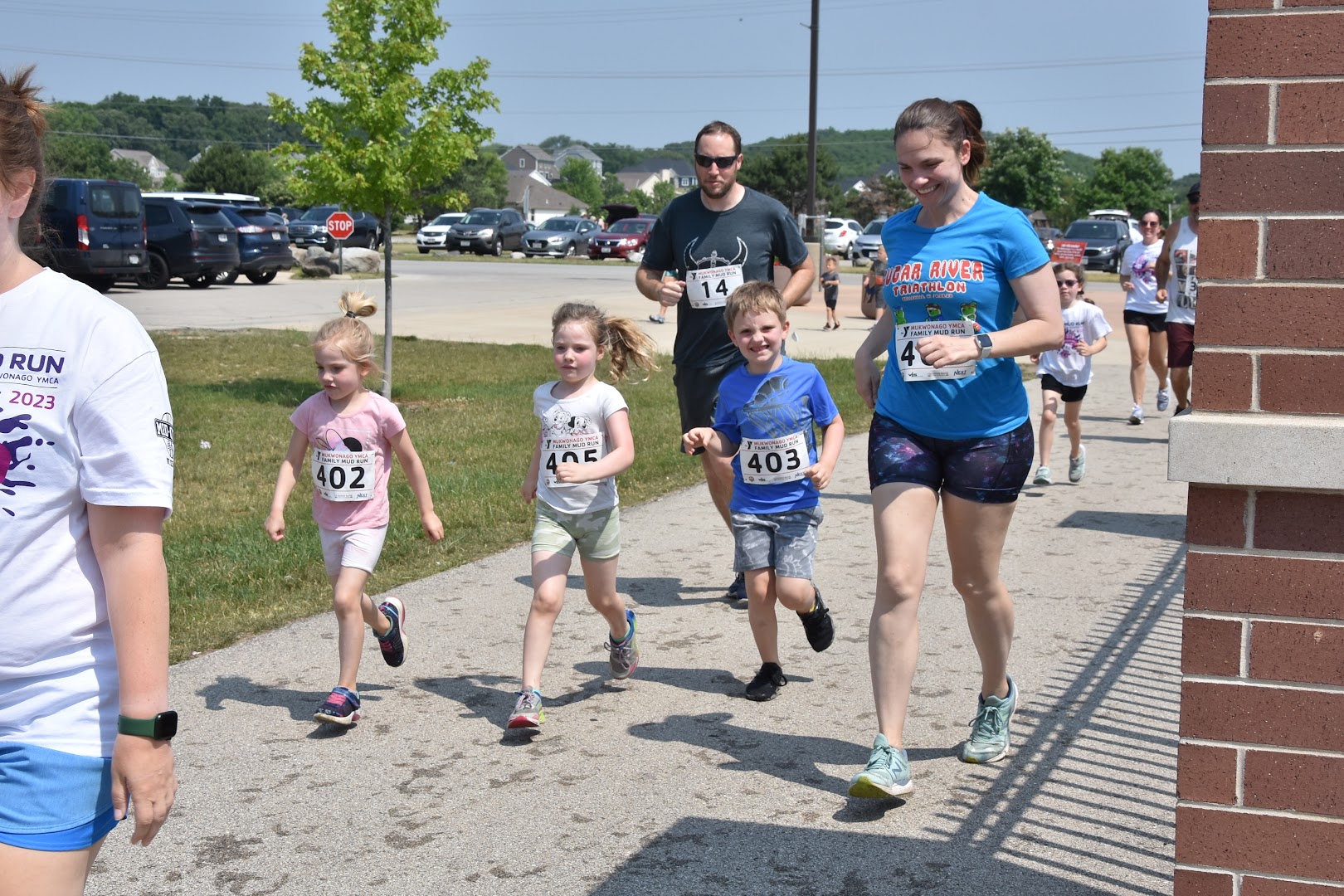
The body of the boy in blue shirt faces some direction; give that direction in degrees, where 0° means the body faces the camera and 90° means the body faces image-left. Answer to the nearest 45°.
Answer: approximately 0°

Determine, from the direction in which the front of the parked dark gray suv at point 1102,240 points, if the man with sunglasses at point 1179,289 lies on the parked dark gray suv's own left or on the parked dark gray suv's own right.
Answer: on the parked dark gray suv's own left

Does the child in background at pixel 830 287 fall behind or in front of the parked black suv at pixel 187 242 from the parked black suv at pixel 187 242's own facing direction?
behind

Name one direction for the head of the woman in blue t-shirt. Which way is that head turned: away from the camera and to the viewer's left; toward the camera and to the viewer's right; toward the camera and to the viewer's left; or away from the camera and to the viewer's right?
toward the camera and to the viewer's left

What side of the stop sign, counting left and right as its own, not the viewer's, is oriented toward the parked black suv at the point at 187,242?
right

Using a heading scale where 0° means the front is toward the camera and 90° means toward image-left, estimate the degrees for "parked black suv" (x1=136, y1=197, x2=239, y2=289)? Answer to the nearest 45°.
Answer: approximately 135°

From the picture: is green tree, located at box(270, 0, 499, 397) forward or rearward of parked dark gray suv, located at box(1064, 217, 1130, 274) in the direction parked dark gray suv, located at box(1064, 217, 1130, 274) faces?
forward

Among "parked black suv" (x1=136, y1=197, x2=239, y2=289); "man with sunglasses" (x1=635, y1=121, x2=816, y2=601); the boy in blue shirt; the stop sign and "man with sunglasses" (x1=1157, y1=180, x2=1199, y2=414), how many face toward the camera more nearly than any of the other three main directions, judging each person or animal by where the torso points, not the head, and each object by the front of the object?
4

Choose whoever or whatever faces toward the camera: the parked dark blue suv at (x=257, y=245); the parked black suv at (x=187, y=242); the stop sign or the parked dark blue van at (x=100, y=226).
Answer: the stop sign

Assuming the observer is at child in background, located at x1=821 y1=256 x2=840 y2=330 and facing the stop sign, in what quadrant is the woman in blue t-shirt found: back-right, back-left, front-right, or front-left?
back-left

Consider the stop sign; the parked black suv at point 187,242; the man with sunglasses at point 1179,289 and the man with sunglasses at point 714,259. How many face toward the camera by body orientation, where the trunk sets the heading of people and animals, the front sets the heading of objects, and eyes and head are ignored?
3

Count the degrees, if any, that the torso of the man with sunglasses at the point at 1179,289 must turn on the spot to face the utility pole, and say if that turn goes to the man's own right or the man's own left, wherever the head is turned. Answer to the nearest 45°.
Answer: approximately 180°
